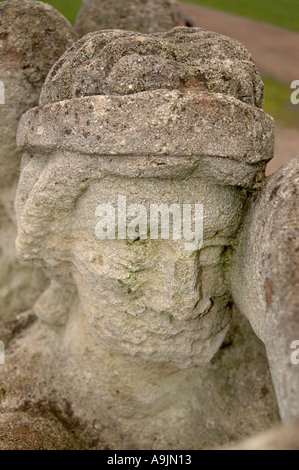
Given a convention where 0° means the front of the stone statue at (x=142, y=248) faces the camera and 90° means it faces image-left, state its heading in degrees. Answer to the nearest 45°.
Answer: approximately 315°
